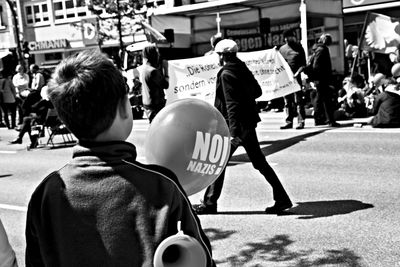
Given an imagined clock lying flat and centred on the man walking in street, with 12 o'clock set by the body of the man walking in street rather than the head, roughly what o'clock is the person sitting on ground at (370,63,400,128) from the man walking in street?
The person sitting on ground is roughly at 4 o'clock from the man walking in street.

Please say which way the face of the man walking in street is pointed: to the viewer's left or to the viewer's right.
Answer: to the viewer's left

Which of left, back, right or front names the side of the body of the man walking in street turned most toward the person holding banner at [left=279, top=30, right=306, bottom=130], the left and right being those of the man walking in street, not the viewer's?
right

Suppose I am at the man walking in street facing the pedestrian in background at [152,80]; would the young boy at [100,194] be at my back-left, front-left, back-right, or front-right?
back-left

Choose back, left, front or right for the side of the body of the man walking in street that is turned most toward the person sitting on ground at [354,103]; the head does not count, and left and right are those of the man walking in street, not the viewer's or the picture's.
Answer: right

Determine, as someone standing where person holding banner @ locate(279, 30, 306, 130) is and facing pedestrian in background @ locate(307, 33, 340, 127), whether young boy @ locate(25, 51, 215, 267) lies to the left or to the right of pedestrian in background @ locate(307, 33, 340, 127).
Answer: right

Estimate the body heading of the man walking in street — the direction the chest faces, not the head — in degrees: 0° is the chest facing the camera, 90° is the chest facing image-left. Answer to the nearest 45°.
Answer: approximately 90°

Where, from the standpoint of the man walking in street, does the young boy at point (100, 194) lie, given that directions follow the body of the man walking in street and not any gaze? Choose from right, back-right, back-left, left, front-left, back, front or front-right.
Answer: left

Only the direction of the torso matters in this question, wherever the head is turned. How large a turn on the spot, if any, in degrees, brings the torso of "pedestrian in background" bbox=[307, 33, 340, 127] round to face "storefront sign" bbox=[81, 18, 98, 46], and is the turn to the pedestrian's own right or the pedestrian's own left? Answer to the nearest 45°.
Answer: approximately 135° to the pedestrian's own left

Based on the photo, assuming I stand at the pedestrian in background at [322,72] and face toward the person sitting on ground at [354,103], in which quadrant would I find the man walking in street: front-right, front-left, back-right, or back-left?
back-right

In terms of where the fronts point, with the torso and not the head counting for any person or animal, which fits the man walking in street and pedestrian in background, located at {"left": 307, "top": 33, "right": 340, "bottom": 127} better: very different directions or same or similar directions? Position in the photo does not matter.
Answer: very different directions
